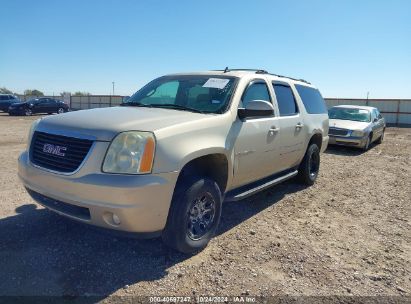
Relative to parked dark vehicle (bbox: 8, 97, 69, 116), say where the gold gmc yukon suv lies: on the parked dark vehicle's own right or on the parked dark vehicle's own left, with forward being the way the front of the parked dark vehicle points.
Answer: on the parked dark vehicle's own left

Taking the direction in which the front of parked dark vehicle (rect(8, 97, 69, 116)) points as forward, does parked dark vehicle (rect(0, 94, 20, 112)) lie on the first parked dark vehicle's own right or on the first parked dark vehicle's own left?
on the first parked dark vehicle's own right

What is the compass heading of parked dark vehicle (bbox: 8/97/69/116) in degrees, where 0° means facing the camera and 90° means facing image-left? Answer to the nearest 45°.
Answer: approximately 45°

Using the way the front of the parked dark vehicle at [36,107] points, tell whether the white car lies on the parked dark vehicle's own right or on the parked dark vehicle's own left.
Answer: on the parked dark vehicle's own left

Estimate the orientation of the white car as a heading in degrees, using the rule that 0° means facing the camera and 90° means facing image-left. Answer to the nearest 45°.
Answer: approximately 45°

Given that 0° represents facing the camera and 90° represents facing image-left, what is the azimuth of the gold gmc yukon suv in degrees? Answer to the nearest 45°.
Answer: approximately 45°
